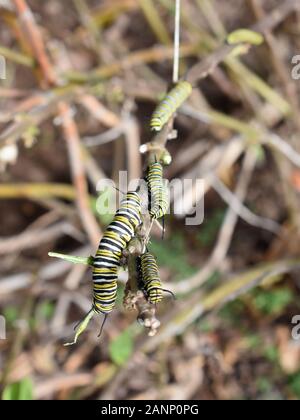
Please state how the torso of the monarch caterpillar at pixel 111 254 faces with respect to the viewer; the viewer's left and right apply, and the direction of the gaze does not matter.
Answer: facing the viewer

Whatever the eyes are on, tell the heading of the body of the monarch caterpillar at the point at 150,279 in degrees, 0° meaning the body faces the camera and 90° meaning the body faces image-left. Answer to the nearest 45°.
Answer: approximately 0°
